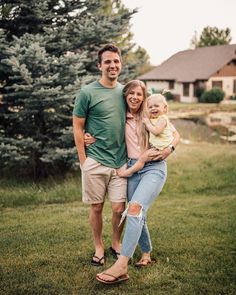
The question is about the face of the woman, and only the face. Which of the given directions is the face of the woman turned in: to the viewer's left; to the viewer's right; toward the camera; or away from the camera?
toward the camera

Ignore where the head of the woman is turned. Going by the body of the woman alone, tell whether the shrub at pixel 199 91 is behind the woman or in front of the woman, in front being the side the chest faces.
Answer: behind

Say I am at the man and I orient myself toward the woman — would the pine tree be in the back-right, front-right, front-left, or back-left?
back-left

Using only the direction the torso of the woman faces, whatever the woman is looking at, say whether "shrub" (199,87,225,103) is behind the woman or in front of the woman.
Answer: behind

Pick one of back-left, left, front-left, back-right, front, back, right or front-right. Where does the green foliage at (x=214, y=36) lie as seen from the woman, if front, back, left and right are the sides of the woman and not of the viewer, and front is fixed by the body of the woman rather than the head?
back-right

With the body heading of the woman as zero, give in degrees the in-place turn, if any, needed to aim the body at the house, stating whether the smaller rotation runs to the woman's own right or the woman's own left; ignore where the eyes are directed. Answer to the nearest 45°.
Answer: approximately 135° to the woman's own right
